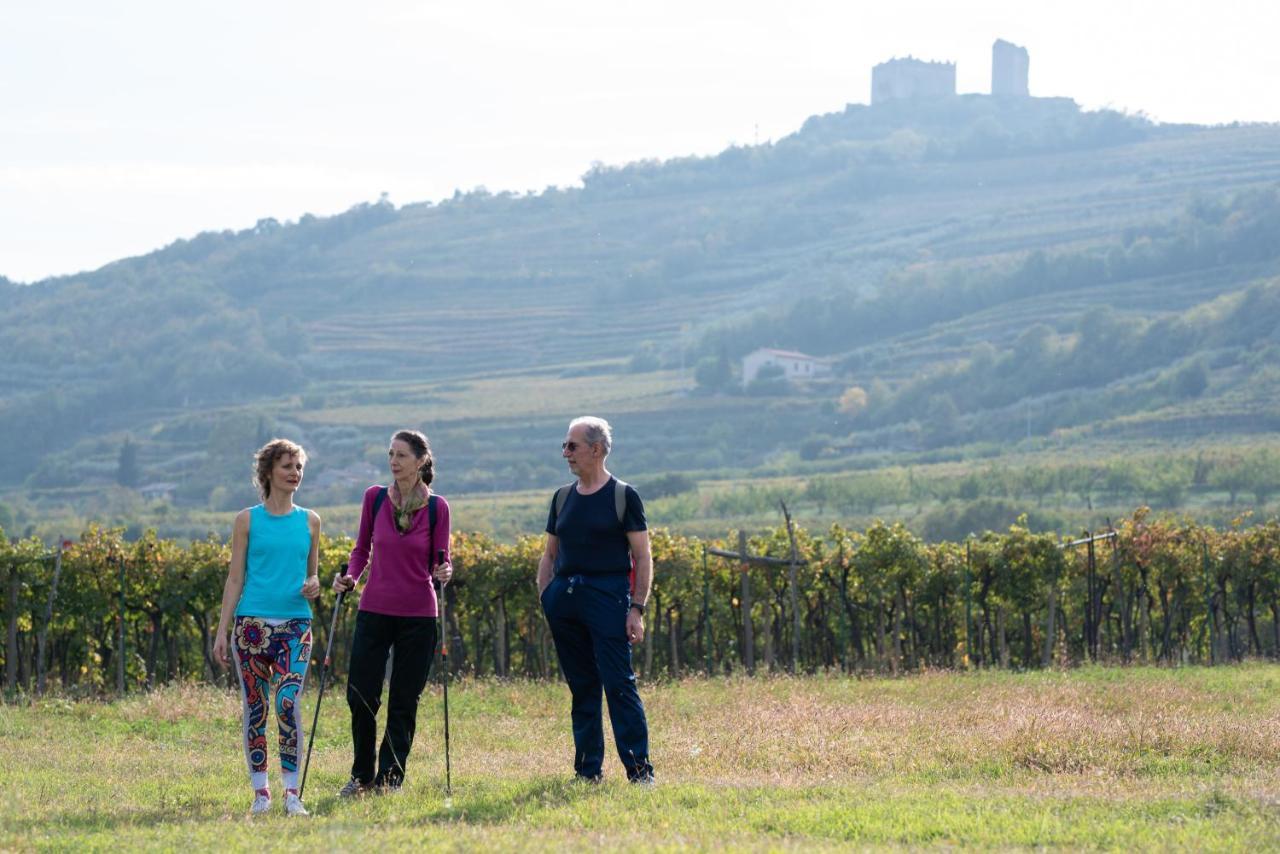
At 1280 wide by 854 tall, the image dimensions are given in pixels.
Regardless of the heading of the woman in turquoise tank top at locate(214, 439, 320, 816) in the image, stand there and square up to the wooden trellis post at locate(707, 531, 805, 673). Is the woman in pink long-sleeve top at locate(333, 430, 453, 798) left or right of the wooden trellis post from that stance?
right

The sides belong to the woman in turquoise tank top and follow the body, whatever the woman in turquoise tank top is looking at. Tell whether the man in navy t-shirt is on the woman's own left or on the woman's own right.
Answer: on the woman's own left

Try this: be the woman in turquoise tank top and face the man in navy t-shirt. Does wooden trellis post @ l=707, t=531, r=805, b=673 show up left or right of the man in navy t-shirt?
left

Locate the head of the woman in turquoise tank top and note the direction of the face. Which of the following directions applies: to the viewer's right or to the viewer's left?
to the viewer's right

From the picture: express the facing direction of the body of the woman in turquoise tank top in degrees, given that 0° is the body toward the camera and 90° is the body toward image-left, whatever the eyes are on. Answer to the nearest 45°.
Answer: approximately 0°

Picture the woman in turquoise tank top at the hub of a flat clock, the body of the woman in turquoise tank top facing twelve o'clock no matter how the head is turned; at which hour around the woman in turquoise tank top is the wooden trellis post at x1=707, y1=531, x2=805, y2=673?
The wooden trellis post is roughly at 7 o'clock from the woman in turquoise tank top.

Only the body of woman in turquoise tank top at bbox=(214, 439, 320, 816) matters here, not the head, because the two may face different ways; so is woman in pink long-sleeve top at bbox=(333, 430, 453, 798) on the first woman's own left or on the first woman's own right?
on the first woman's own left
